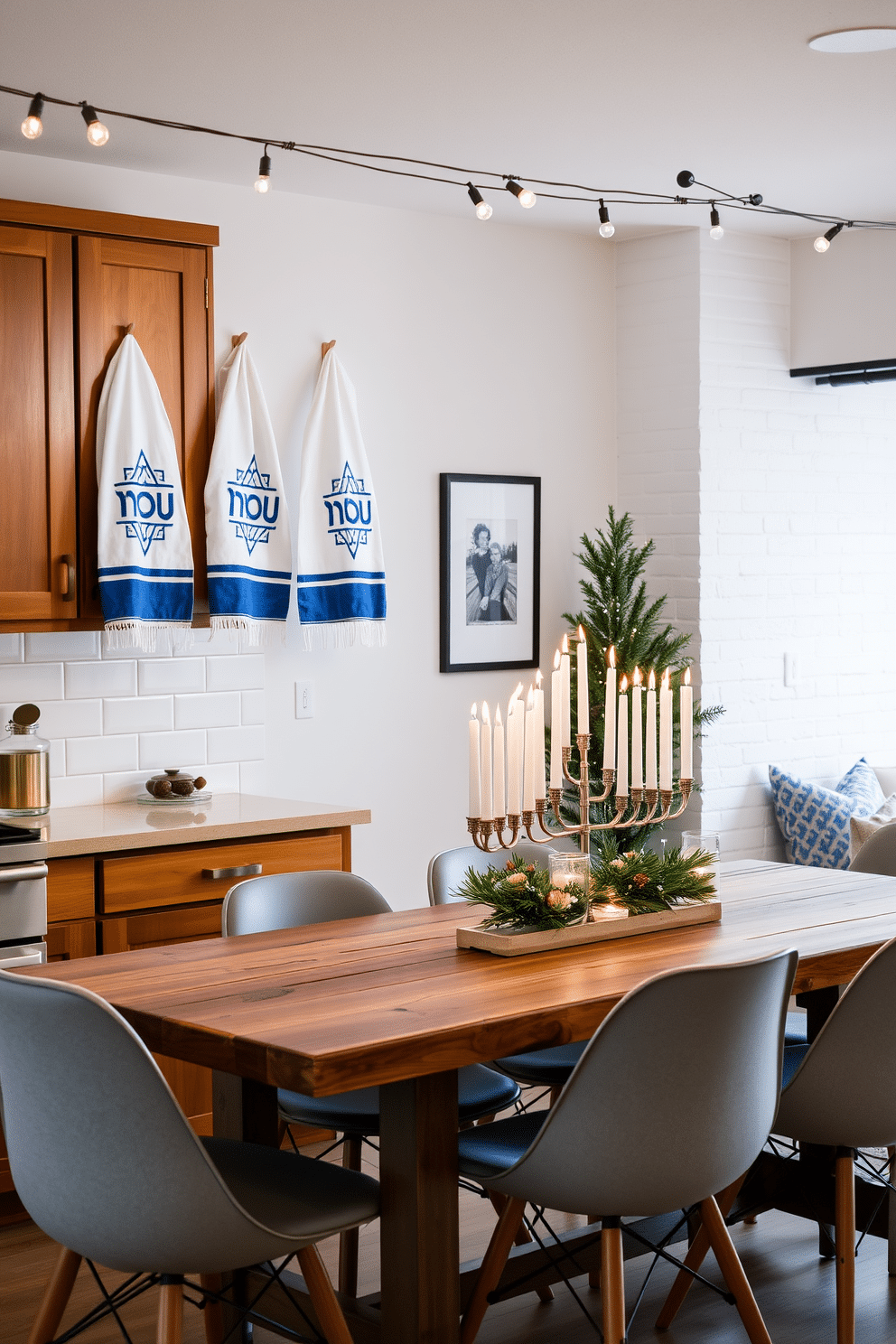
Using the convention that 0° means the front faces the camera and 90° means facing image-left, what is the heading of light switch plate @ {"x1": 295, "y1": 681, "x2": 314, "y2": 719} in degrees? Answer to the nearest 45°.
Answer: approximately 0°

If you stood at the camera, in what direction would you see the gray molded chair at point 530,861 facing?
facing the viewer and to the right of the viewer

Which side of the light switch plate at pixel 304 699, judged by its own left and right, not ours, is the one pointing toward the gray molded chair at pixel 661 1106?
front

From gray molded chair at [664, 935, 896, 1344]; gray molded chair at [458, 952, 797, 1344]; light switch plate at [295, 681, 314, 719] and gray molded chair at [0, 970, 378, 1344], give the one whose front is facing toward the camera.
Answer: the light switch plate

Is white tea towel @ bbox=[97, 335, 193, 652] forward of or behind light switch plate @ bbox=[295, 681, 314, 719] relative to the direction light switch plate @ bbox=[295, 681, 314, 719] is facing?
forward

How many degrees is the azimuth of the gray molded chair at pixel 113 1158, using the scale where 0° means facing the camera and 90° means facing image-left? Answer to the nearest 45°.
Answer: approximately 225°

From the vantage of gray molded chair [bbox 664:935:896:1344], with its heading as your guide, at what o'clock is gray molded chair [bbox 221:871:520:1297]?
gray molded chair [bbox 221:871:520:1297] is roughly at 11 o'clock from gray molded chair [bbox 664:935:896:1344].

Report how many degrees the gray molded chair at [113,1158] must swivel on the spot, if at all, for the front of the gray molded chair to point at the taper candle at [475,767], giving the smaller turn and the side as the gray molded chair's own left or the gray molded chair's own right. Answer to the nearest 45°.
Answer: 0° — it already faces it

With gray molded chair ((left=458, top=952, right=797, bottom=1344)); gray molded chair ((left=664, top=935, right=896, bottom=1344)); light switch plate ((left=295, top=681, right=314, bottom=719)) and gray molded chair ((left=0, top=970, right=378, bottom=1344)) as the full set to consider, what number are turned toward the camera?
1

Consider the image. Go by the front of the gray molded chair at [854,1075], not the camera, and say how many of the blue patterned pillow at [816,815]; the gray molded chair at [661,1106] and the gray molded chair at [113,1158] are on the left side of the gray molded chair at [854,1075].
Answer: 2
